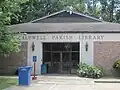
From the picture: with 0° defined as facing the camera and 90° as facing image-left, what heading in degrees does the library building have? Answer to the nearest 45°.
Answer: approximately 0°

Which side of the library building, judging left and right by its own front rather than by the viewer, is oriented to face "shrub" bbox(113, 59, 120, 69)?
left

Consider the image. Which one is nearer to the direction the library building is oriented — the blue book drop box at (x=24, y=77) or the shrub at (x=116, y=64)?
the blue book drop box
